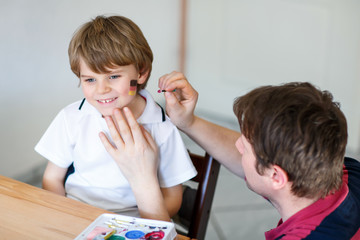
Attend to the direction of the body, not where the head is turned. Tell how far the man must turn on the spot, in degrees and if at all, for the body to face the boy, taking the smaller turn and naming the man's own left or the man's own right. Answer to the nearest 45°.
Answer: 0° — they already face them

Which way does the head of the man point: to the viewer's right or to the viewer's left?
to the viewer's left

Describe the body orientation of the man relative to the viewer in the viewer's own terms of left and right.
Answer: facing away from the viewer and to the left of the viewer
